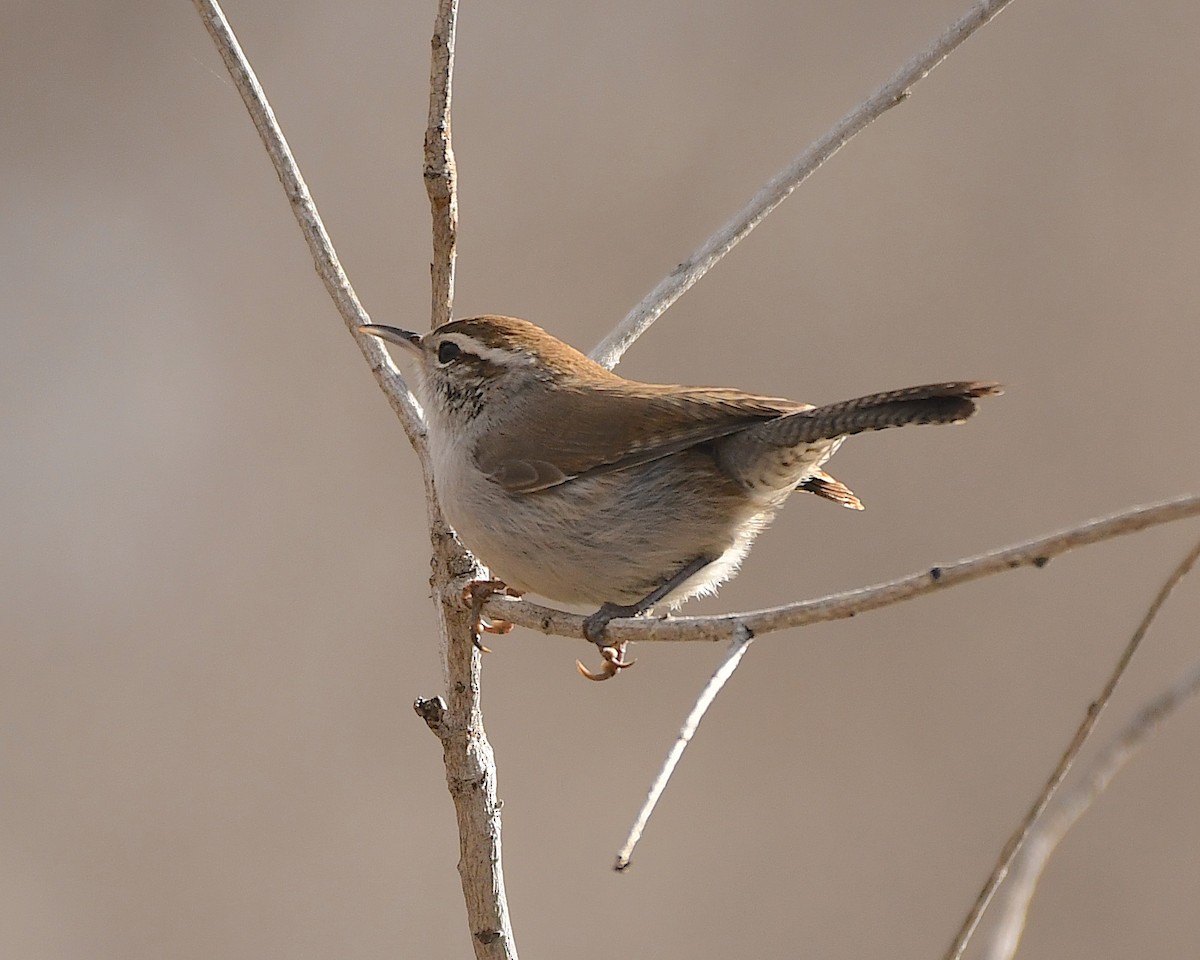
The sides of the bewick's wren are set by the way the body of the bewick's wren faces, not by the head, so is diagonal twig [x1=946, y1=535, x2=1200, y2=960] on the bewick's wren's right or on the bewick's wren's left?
on the bewick's wren's left

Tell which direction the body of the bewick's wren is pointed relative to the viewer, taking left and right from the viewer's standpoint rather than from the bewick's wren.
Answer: facing to the left of the viewer
